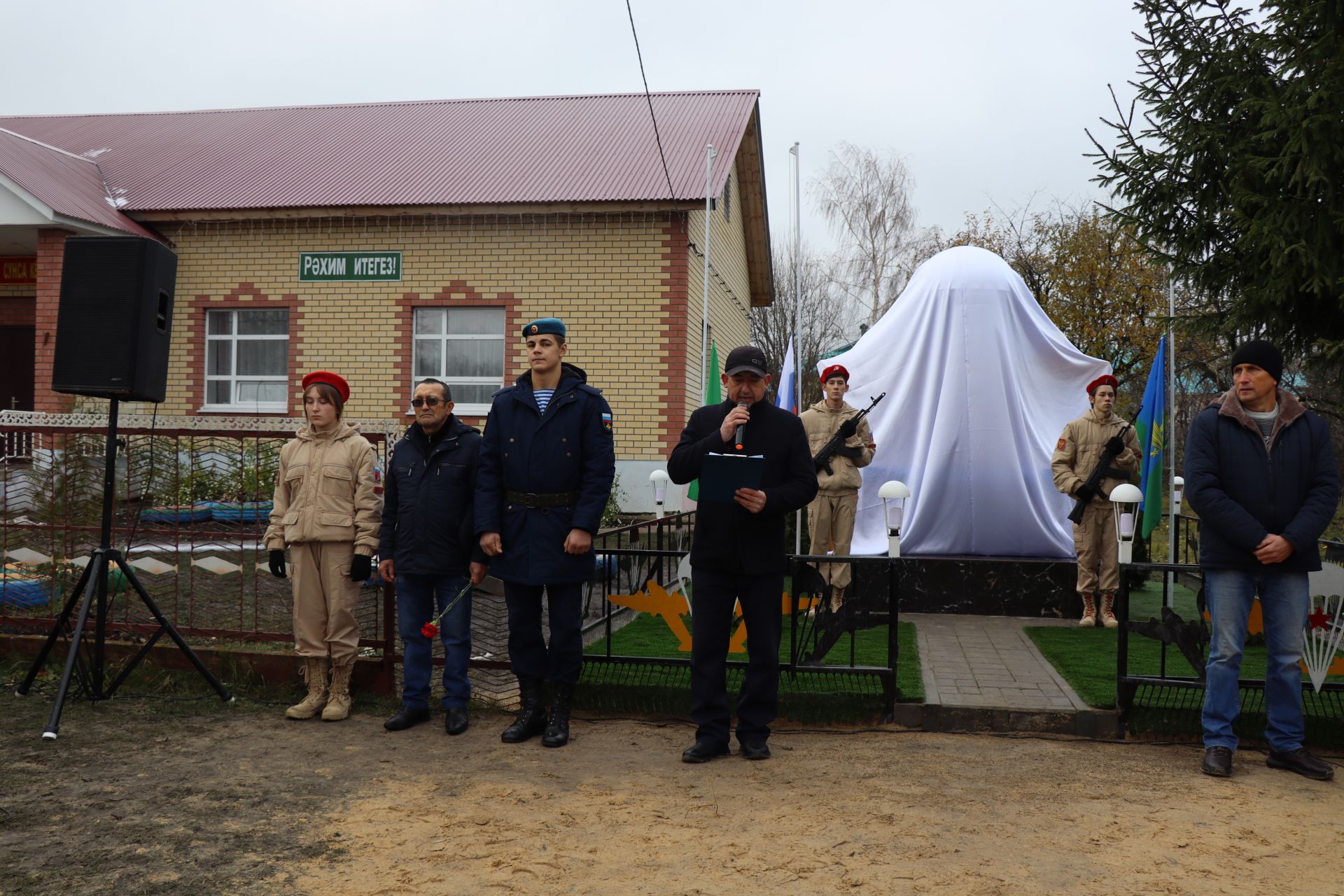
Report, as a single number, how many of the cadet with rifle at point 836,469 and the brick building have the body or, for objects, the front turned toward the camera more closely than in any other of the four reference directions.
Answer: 2

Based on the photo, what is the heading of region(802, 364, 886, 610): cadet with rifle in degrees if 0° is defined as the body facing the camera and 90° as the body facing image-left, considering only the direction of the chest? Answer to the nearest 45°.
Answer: approximately 0°

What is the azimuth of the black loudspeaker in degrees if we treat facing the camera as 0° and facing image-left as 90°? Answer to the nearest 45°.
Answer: approximately 45°

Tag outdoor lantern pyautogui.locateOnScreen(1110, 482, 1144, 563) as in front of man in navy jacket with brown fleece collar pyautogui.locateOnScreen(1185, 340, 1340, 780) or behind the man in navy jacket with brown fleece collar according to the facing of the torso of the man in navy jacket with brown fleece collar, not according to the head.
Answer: behind

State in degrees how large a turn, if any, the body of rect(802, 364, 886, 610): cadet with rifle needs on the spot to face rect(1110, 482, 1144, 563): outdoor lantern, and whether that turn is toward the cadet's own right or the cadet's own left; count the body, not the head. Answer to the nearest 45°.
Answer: approximately 90° to the cadet's own left

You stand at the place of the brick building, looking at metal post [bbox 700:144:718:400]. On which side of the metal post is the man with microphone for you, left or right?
right

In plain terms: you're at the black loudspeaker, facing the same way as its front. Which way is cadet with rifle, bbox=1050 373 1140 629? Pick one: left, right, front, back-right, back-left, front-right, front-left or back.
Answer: back-left

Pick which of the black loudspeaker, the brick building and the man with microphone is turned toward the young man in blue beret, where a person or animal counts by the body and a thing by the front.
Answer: the brick building

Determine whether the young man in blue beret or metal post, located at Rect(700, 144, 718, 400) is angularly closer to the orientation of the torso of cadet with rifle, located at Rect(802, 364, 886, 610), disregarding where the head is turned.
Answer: the young man in blue beret
